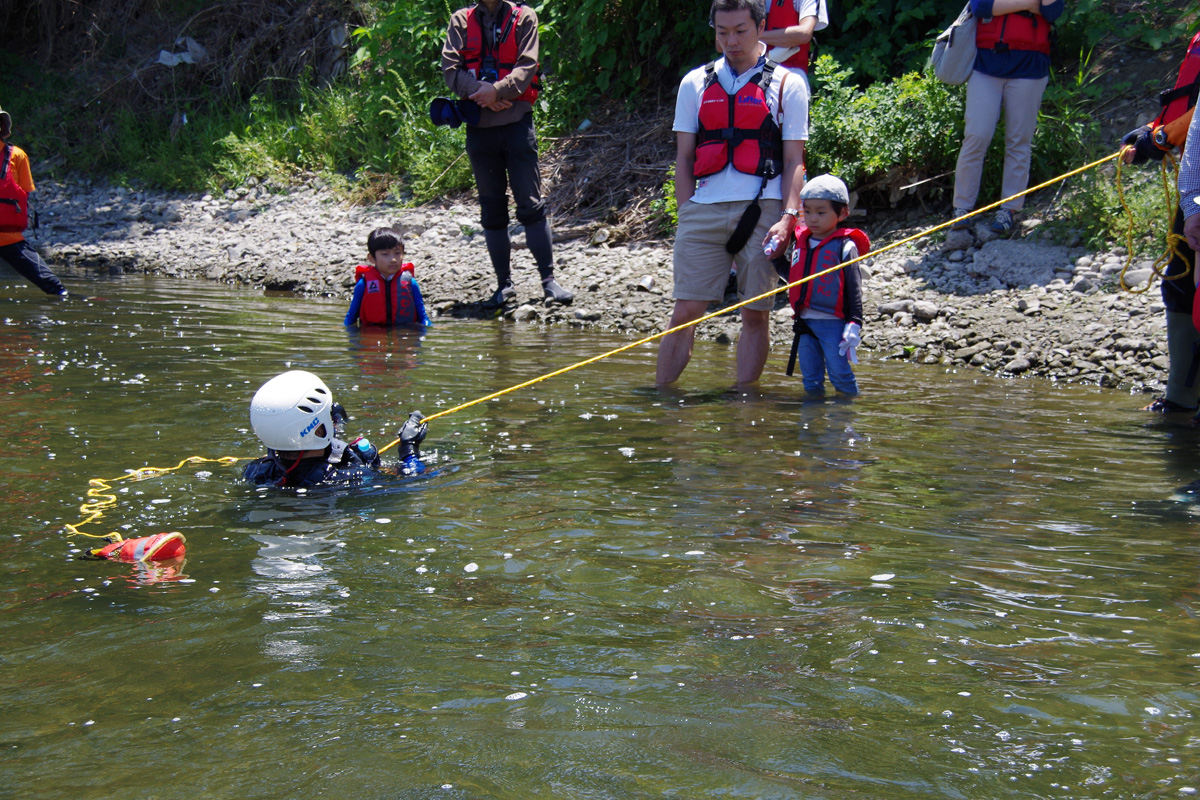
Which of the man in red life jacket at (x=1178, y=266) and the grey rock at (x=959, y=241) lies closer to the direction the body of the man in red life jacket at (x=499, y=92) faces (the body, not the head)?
the man in red life jacket

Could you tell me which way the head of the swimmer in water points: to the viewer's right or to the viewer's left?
to the viewer's right

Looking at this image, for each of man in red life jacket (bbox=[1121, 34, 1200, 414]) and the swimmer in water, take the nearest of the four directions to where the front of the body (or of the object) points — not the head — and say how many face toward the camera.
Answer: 0

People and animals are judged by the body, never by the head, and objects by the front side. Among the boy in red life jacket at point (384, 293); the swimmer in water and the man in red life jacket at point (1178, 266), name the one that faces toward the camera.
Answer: the boy in red life jacket

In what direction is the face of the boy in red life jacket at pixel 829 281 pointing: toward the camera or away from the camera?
toward the camera

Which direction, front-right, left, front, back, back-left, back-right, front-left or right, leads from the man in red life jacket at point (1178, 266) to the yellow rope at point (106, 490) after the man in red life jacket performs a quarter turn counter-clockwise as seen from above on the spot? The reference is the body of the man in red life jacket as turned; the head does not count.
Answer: front-right

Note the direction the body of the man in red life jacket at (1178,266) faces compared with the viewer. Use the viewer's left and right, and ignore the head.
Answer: facing to the left of the viewer

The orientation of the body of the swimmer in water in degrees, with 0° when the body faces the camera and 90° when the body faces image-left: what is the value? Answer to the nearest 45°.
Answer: approximately 225°

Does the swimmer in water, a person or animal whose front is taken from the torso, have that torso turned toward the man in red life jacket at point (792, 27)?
yes

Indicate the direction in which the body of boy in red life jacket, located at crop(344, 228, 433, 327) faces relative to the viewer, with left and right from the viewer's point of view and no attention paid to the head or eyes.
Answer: facing the viewer

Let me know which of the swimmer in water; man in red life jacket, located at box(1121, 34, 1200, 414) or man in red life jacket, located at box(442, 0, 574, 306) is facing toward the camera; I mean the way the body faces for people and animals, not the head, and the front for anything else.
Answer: man in red life jacket, located at box(442, 0, 574, 306)

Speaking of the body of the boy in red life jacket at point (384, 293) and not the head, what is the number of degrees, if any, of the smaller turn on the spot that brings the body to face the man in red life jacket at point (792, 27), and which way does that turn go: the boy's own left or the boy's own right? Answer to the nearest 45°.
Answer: approximately 90° to the boy's own left

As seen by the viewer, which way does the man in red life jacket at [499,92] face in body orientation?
toward the camera
